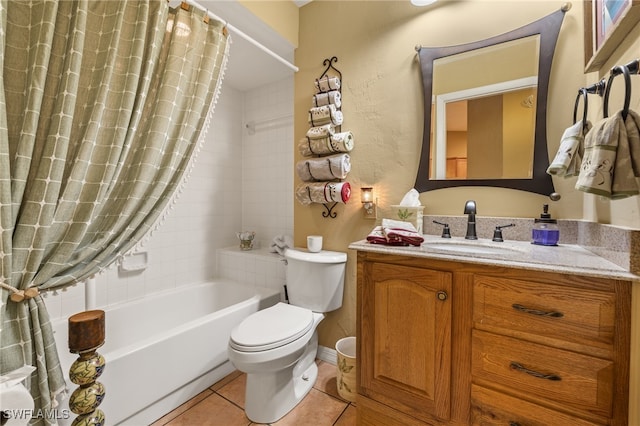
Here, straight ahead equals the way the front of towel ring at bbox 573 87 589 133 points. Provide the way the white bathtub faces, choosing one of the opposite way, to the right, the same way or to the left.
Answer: the opposite way

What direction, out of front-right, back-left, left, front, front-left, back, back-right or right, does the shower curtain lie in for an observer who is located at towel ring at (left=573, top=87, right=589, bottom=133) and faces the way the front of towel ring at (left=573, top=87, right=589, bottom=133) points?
front

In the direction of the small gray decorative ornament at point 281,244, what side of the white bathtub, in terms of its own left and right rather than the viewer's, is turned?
left

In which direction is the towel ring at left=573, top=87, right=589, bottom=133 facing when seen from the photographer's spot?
facing the viewer and to the left of the viewer

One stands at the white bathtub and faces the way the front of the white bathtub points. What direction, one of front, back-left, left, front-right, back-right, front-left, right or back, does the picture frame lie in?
front

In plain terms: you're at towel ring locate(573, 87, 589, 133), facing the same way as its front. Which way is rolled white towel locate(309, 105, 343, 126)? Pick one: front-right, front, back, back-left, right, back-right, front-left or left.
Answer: front-right

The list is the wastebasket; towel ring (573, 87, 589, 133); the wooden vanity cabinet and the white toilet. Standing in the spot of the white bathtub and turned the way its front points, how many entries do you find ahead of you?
4

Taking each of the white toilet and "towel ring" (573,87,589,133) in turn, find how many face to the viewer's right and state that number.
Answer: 0

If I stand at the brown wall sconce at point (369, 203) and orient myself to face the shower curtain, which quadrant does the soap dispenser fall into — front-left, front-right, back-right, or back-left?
back-left

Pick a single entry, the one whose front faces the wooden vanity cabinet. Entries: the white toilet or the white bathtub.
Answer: the white bathtub

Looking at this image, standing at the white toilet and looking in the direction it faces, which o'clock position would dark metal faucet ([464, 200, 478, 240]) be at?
The dark metal faucet is roughly at 8 o'clock from the white toilet.

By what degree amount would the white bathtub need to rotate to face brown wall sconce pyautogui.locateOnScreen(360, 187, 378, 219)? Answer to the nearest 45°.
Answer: approximately 45° to its left

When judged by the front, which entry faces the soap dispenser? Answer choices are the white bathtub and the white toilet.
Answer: the white bathtub

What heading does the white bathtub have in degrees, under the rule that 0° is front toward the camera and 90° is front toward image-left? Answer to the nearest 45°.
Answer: approximately 315°
